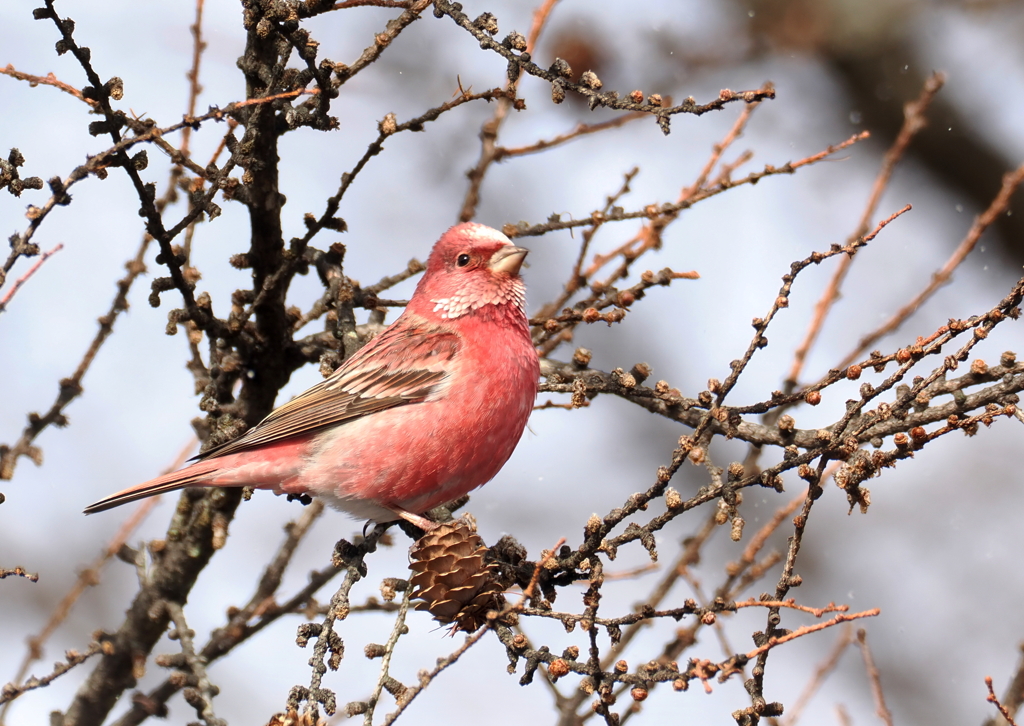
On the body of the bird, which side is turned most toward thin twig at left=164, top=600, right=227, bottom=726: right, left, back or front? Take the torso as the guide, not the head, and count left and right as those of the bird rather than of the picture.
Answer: back

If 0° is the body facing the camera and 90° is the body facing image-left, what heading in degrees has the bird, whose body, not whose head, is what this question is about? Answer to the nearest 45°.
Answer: approximately 270°

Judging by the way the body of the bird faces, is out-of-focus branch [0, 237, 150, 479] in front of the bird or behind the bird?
behind
